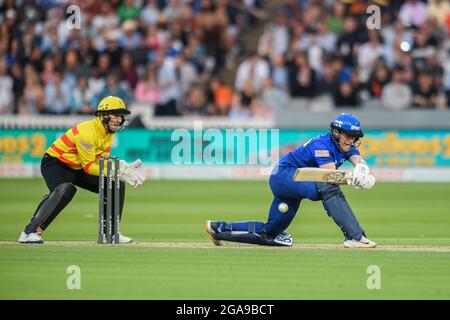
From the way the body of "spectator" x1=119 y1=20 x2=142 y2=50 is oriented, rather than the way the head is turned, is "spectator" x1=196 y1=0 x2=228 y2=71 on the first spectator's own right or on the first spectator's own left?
on the first spectator's own left

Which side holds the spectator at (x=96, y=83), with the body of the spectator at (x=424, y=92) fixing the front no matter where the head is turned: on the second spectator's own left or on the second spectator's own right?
on the second spectator's own right

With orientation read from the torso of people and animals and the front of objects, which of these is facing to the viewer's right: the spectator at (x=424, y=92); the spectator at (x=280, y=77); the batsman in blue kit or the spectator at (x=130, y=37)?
the batsman in blue kit

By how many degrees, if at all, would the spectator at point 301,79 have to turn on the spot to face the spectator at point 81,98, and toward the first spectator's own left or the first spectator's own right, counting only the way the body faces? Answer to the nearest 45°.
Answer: approximately 90° to the first spectator's own right

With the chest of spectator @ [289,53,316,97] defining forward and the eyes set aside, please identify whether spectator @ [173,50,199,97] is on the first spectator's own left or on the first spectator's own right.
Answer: on the first spectator's own right

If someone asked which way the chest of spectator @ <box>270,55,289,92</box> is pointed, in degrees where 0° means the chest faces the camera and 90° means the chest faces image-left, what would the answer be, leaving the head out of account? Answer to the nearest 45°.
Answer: approximately 0°
